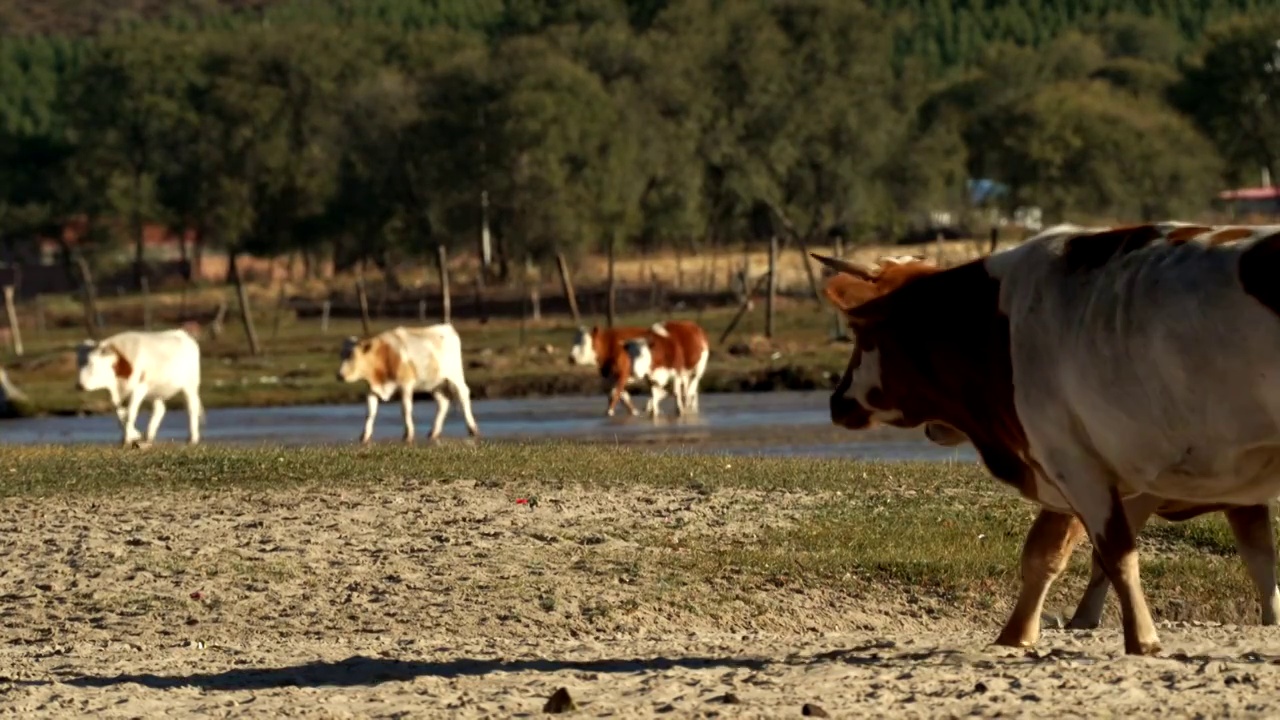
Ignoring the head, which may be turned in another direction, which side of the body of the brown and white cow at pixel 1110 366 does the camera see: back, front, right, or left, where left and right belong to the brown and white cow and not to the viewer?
left

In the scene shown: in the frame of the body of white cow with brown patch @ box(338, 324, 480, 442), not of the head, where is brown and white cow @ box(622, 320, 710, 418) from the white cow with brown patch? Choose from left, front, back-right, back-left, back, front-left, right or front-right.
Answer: back-right

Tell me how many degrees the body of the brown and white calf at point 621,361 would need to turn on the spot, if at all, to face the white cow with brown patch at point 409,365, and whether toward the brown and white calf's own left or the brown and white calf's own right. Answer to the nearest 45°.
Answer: approximately 45° to the brown and white calf's own left

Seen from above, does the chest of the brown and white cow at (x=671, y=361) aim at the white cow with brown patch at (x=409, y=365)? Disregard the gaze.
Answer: yes

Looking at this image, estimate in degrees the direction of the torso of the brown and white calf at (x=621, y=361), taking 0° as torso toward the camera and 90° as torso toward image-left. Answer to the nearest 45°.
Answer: approximately 90°

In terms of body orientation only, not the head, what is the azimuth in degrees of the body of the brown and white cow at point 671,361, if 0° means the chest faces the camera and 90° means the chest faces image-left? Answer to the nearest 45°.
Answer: approximately 45°

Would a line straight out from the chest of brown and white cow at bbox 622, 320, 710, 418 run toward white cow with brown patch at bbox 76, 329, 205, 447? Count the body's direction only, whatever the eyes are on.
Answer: yes

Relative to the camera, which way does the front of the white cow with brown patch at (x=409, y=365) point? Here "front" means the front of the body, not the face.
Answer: to the viewer's left

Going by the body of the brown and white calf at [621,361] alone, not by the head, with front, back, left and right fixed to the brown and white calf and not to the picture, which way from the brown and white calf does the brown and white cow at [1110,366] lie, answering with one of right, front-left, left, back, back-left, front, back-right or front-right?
left
